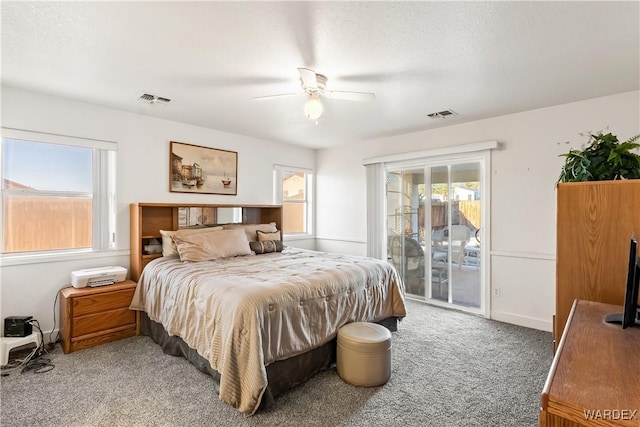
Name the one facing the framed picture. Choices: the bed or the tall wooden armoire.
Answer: the tall wooden armoire

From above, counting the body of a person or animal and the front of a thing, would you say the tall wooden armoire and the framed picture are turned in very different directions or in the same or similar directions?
very different directions

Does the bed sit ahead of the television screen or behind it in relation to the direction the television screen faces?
ahead

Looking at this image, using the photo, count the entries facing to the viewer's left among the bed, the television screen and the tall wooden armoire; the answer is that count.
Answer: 2

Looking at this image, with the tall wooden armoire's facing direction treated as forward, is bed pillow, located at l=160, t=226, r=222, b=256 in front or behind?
in front

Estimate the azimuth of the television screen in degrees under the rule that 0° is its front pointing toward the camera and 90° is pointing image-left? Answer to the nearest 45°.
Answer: approximately 90°

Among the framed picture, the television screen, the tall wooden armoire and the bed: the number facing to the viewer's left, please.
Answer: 2

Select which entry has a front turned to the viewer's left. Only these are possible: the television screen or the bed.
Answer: the television screen

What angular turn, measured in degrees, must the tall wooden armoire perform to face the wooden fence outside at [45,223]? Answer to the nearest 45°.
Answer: approximately 45° to its left

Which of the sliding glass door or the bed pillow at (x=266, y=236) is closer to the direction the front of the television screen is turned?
the bed pillow

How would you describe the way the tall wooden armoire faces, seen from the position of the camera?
facing to the left of the viewer

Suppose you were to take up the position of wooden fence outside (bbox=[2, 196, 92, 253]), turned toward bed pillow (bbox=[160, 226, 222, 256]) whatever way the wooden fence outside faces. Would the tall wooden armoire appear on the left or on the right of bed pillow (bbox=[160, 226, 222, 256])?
right

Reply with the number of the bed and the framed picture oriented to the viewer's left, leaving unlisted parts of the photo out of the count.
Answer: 0
